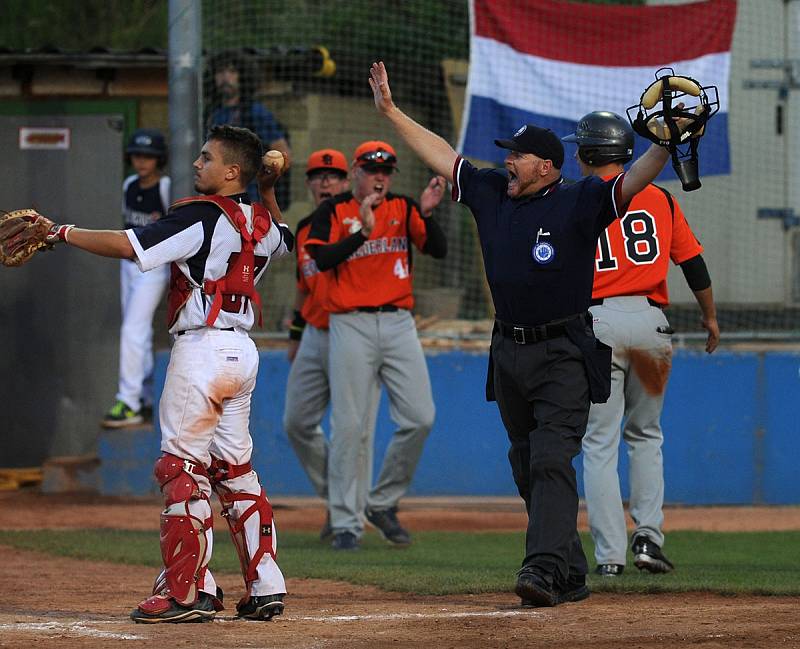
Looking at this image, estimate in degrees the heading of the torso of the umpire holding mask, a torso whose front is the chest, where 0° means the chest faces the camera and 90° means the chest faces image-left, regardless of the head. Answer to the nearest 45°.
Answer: approximately 45°

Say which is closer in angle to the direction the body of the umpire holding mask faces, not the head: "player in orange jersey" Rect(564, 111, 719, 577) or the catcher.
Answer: the catcher

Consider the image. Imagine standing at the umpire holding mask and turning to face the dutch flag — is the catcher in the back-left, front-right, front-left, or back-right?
back-left

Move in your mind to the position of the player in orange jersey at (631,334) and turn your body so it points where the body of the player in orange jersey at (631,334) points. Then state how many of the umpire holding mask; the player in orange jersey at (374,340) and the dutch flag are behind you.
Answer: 1

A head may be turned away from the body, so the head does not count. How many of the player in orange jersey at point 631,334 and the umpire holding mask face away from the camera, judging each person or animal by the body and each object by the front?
1

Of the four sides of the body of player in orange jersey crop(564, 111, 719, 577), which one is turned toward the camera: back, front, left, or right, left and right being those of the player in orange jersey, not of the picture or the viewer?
back

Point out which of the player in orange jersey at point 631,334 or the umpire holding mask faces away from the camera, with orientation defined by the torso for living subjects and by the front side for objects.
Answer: the player in orange jersey

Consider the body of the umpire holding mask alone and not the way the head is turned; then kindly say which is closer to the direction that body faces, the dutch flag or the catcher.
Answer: the catcher

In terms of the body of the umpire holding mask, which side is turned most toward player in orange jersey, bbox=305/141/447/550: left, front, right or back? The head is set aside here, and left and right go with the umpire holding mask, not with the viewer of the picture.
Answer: right

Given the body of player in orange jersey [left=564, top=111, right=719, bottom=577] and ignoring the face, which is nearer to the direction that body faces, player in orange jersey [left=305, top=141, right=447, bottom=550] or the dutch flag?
the dutch flag

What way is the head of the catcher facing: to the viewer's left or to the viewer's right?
to the viewer's left

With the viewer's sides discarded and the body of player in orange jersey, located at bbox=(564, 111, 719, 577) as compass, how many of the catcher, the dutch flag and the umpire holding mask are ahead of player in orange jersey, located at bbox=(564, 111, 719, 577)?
1

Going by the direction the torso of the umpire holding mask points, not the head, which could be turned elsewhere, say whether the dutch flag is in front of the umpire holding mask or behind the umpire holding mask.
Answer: behind

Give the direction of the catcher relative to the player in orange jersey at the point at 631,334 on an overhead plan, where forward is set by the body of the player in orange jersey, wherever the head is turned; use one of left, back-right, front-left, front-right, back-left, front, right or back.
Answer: back-left
